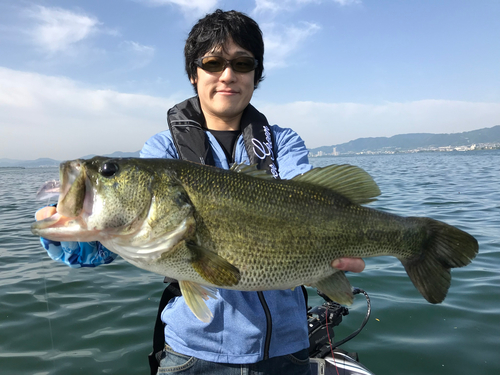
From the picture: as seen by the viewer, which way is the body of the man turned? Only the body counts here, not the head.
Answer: toward the camera
